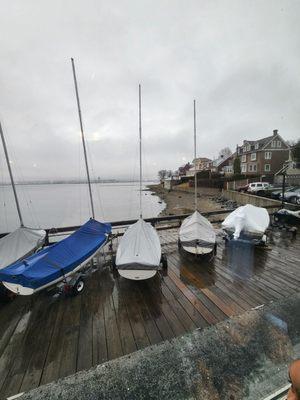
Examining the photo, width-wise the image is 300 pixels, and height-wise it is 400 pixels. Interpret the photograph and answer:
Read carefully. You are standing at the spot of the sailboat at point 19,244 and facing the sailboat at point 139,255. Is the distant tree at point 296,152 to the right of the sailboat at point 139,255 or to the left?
left

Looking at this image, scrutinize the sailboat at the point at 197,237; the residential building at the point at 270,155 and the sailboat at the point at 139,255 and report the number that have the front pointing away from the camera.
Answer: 2

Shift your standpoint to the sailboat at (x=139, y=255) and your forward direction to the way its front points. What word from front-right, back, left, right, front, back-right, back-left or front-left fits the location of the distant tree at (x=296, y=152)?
front-right

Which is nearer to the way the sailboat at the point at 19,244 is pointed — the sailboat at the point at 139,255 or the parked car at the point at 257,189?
the parked car

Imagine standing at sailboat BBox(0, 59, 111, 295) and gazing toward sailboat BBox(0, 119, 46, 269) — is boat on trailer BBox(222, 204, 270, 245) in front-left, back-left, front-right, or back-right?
back-right

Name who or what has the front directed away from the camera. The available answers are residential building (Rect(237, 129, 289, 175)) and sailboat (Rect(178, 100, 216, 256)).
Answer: the sailboat

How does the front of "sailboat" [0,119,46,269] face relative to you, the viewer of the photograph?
facing away from the viewer and to the right of the viewer

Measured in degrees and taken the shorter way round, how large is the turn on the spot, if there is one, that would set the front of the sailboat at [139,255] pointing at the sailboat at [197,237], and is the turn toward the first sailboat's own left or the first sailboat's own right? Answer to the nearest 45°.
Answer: approximately 45° to the first sailboat's own right

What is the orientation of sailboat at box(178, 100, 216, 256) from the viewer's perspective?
away from the camera

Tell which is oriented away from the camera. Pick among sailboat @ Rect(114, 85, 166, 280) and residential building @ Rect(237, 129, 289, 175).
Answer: the sailboat

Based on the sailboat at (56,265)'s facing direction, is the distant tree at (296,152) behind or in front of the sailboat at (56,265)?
in front

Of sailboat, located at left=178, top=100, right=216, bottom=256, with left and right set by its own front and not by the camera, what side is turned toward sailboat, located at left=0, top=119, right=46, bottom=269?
left

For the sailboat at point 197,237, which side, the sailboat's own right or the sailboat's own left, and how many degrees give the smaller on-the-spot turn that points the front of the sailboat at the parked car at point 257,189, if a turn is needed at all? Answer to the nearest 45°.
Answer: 0° — it already faces it

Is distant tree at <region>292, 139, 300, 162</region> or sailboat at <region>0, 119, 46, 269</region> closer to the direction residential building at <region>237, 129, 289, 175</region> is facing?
the sailboat

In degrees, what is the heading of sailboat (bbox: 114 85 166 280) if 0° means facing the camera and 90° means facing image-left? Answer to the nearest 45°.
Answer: approximately 180°

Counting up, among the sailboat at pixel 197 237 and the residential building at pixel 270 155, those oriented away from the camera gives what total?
1
